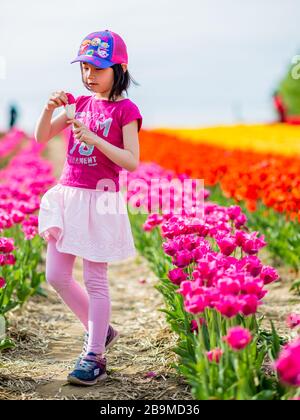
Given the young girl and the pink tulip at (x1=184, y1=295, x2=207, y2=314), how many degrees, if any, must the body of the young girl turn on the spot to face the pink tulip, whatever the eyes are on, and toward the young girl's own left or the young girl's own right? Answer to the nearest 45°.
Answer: approximately 45° to the young girl's own left

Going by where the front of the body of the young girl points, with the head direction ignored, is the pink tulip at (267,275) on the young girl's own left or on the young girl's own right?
on the young girl's own left

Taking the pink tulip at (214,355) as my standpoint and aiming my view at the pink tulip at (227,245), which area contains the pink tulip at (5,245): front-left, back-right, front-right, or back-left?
front-left

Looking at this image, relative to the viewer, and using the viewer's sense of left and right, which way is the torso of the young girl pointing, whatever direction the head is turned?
facing the viewer and to the left of the viewer

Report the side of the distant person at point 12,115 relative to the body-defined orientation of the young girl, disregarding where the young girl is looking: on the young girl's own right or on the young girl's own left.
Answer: on the young girl's own right

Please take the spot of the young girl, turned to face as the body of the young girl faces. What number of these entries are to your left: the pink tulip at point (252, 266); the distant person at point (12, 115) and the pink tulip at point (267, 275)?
2

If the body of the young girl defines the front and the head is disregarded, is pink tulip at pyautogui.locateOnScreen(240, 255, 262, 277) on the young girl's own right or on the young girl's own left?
on the young girl's own left

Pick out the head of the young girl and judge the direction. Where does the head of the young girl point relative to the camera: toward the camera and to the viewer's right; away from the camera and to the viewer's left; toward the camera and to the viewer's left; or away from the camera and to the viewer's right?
toward the camera and to the viewer's left

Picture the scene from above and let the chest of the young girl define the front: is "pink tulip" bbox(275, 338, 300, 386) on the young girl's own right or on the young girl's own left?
on the young girl's own left

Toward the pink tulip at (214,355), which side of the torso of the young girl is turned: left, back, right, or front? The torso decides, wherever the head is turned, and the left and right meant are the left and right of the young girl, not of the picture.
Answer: left
